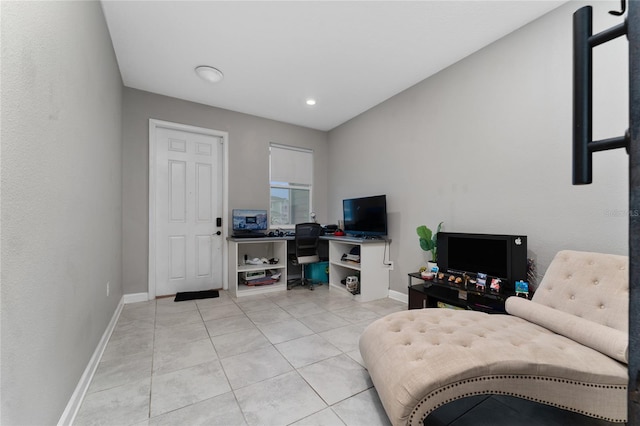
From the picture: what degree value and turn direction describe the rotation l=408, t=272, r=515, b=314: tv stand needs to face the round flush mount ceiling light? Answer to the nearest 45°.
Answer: approximately 45° to its right

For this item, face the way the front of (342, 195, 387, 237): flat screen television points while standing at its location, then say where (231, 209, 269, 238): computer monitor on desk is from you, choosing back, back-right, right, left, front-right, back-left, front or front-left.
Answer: front-right

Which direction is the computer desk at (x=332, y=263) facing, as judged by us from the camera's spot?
facing the viewer

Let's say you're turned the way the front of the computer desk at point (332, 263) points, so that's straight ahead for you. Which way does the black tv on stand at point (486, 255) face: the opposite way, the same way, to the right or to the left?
to the right

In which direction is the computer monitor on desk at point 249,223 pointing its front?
toward the camera

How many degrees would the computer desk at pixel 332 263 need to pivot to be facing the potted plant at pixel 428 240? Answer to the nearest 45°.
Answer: approximately 45° to its left

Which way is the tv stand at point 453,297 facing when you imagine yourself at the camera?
facing the viewer and to the left of the viewer

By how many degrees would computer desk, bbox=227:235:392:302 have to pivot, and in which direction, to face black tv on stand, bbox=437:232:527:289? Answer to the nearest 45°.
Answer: approximately 45° to its left
